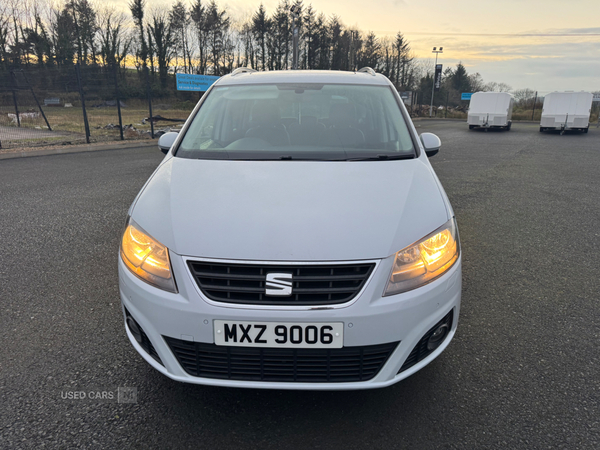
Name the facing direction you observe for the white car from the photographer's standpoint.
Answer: facing the viewer

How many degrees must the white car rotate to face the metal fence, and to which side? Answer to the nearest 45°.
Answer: approximately 135° to its right
